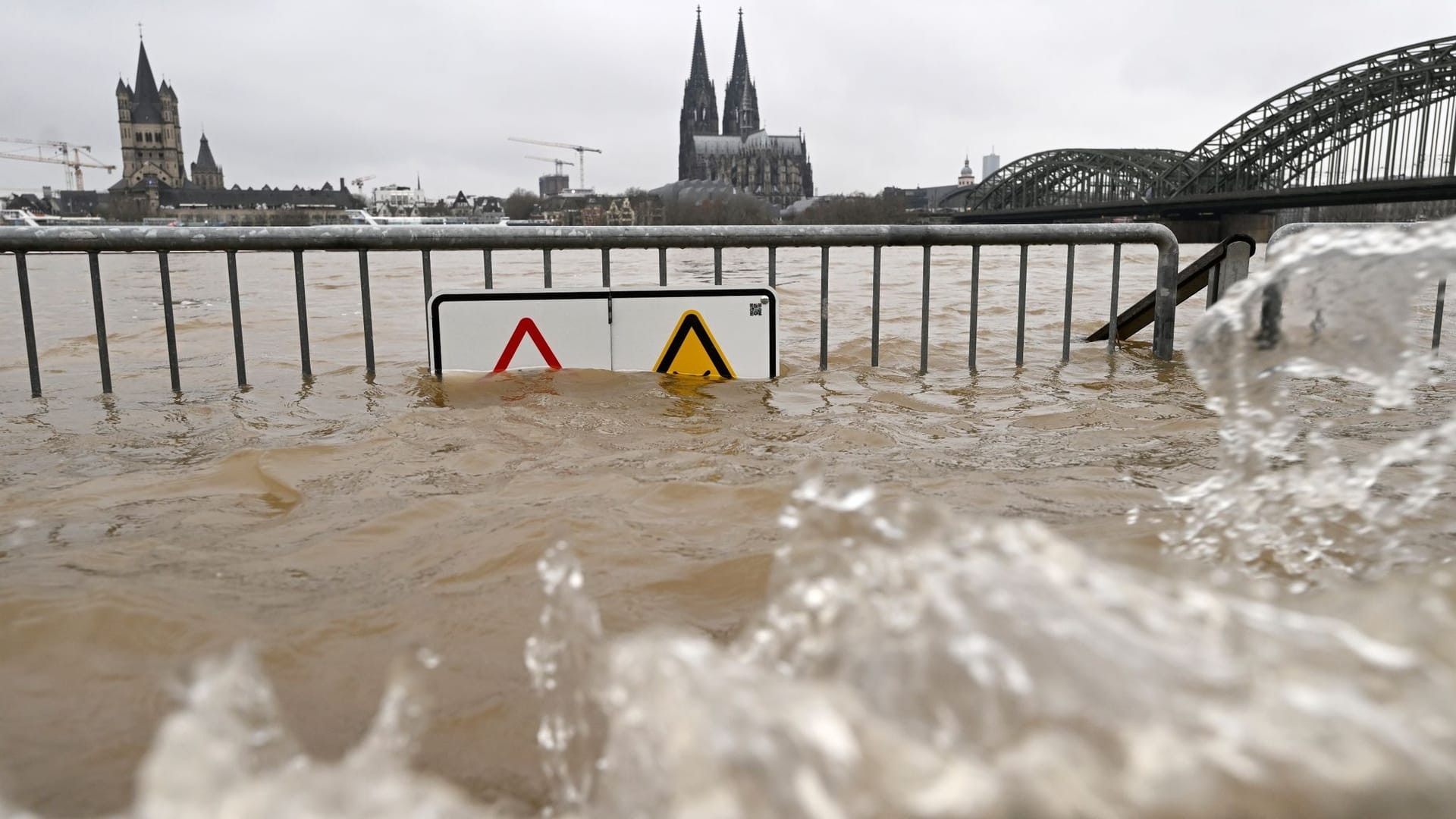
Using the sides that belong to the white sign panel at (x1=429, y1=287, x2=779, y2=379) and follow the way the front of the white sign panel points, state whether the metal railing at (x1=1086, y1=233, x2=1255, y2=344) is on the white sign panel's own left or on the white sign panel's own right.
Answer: on the white sign panel's own left

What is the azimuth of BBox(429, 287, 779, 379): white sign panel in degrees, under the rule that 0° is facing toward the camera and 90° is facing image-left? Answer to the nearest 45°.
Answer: approximately 0°
